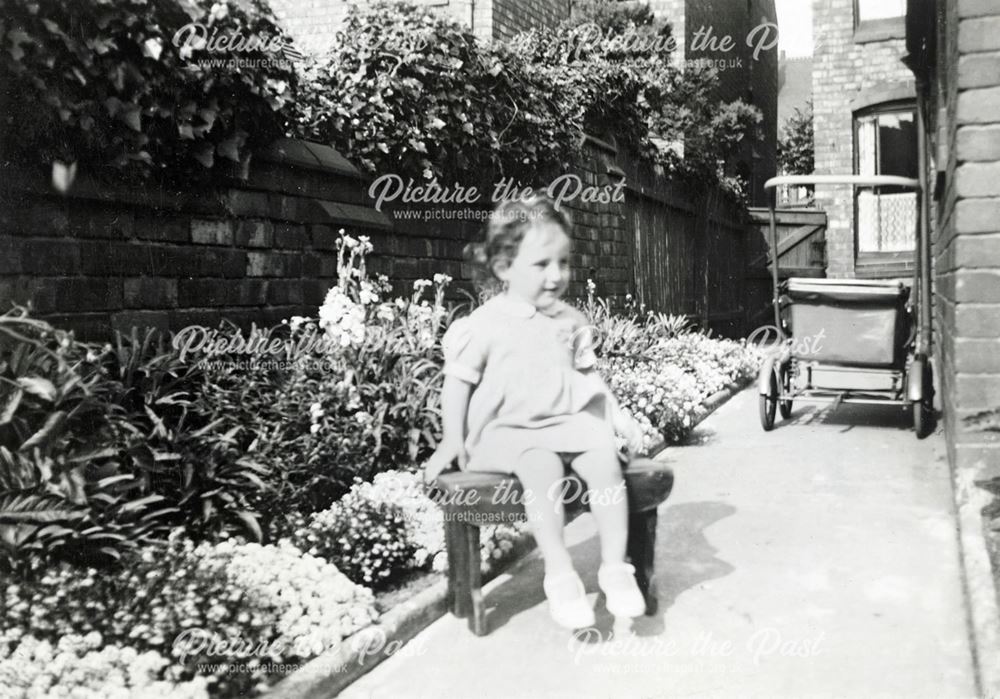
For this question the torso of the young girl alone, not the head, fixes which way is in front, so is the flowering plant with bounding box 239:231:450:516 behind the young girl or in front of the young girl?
behind

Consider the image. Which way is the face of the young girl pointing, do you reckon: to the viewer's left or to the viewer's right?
to the viewer's right

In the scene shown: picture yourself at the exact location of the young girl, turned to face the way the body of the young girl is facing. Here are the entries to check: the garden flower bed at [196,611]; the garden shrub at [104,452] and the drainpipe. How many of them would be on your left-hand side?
1

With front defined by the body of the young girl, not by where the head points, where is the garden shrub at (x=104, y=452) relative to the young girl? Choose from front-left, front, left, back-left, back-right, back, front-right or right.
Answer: back-right

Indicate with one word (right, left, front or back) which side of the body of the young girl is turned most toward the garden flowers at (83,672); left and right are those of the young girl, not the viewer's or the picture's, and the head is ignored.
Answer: right

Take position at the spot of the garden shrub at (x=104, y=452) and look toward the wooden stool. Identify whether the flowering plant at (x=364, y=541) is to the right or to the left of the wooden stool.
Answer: left
